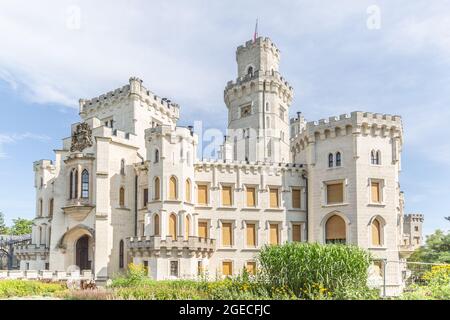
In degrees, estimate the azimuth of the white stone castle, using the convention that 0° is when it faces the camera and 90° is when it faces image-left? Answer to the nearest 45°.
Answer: approximately 45°

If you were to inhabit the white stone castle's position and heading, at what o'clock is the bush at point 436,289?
The bush is roughly at 10 o'clock from the white stone castle.

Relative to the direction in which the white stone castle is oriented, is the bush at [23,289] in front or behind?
in front

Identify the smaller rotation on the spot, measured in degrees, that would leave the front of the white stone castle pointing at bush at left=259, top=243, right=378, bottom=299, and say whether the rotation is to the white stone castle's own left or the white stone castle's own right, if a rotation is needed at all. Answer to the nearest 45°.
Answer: approximately 45° to the white stone castle's own left
